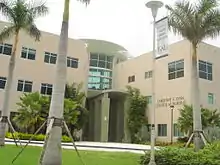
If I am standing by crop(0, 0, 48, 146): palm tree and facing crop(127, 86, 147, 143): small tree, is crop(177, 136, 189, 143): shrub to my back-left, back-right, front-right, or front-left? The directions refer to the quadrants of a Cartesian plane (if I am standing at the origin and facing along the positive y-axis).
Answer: front-right

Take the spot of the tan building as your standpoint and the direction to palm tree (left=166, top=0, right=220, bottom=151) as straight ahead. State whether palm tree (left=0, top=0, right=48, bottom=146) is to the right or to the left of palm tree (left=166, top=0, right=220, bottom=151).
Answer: right

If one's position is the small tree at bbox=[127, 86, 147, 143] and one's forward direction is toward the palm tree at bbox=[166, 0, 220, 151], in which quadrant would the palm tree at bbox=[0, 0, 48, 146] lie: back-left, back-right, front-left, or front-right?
front-right

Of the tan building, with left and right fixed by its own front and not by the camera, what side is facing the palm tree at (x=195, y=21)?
front

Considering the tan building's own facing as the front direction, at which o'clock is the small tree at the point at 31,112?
The small tree is roughly at 2 o'clock from the tan building.

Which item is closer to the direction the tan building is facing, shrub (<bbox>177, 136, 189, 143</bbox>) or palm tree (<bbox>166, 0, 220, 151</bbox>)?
the palm tree

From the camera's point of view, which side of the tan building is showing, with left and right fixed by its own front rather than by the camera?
front

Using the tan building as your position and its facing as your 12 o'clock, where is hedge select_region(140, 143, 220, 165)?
The hedge is roughly at 12 o'clock from the tan building.

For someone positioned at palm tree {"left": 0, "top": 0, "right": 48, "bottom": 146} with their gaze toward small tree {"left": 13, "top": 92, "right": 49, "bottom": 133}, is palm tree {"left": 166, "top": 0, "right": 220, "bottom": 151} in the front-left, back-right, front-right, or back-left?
back-right

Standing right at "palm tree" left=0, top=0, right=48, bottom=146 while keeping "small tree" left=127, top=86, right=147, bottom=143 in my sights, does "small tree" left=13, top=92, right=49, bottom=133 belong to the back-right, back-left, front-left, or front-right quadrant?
front-left

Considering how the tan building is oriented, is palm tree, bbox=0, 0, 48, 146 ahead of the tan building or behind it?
ahead

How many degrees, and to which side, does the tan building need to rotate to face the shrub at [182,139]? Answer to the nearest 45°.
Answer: approximately 45° to its left
